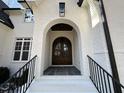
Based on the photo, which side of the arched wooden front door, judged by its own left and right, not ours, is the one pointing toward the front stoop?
front

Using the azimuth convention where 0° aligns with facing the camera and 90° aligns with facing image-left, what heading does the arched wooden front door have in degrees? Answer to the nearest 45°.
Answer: approximately 0°

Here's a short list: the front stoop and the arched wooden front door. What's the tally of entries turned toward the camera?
2

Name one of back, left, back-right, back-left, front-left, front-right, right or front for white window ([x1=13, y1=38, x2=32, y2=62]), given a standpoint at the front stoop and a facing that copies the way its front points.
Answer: back-right
